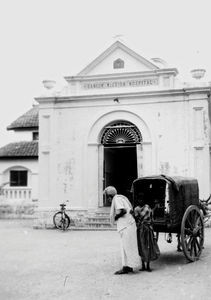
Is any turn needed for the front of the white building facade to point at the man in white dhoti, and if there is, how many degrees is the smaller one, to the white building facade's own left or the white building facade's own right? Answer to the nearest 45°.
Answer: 0° — it already faces them

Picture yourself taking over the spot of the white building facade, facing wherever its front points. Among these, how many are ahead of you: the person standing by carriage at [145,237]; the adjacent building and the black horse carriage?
2

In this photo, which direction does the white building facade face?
toward the camera

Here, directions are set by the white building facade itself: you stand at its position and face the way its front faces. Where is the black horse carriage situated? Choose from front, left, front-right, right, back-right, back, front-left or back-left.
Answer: front

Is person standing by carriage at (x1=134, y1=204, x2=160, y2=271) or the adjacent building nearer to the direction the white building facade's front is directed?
the person standing by carriage

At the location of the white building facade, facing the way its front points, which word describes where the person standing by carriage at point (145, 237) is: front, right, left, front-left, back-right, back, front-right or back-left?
front

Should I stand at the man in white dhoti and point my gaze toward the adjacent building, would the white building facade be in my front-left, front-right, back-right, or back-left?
front-right

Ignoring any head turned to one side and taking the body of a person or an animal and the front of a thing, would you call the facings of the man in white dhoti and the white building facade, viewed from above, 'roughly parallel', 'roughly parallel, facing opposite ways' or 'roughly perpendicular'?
roughly perpendicular
